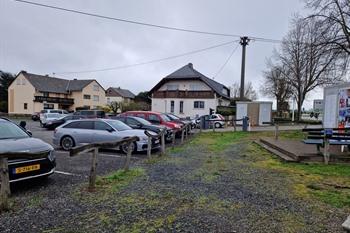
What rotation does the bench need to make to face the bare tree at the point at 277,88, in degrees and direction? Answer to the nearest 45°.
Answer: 0° — it already faces it

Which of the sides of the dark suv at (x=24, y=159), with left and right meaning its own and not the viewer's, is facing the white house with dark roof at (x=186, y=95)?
left

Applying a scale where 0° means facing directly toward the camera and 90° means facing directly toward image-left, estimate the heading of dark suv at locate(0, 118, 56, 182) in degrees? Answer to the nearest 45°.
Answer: approximately 315°

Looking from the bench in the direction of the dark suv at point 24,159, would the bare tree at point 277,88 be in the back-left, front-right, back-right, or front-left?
back-right
